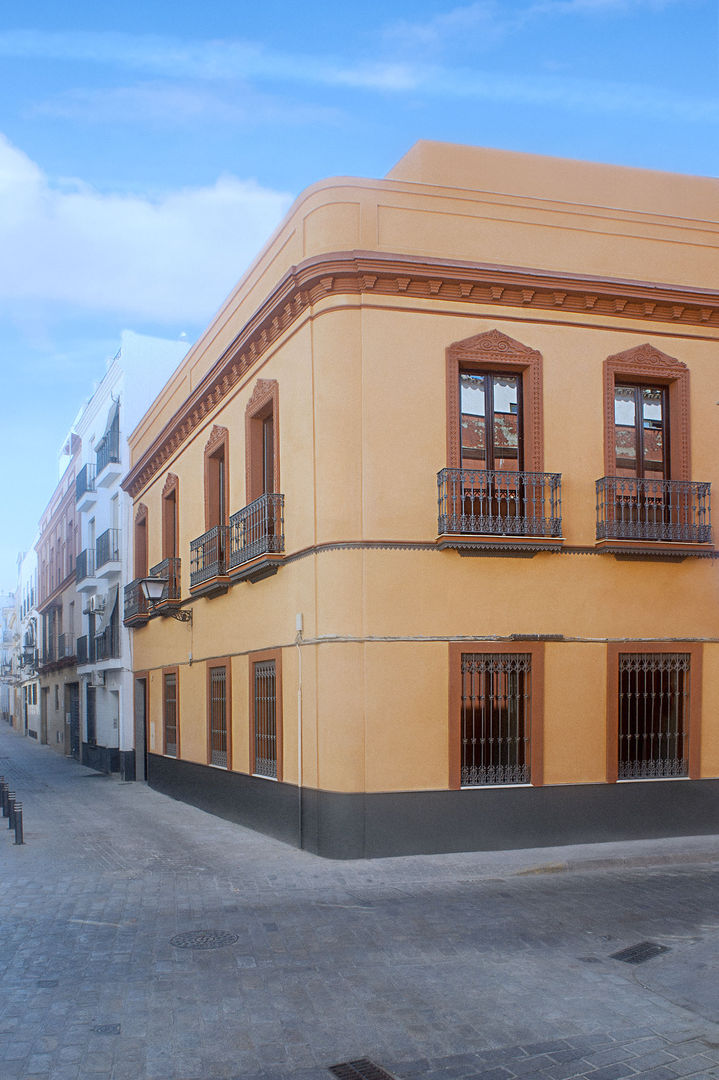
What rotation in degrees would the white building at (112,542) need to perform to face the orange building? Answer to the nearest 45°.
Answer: approximately 90° to its left

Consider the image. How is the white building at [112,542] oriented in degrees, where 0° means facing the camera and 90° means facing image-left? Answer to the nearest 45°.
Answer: approximately 90°
